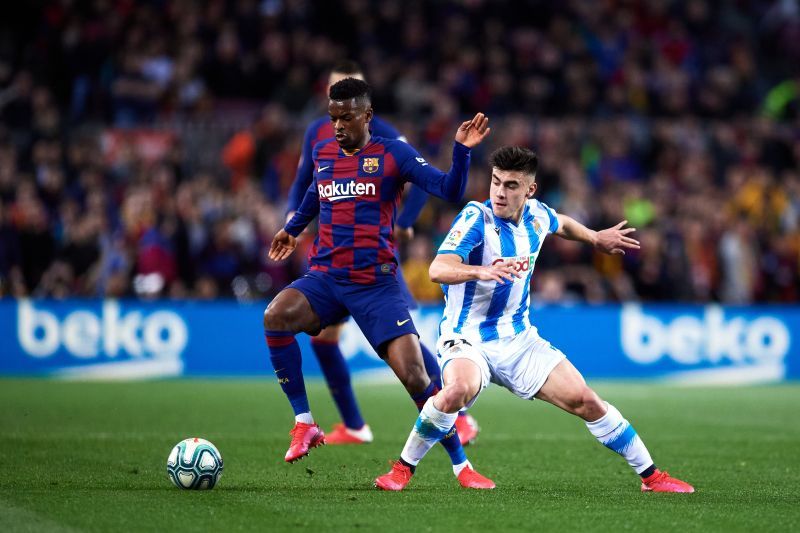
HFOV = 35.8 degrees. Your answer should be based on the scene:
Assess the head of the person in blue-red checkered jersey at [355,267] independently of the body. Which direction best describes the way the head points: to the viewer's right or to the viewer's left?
to the viewer's left

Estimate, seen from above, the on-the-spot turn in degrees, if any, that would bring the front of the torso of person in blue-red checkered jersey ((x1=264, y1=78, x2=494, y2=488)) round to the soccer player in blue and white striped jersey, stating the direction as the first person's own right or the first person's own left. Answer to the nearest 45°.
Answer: approximately 90° to the first person's own left

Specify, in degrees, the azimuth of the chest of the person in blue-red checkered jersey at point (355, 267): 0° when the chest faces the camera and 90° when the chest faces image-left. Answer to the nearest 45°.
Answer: approximately 45°

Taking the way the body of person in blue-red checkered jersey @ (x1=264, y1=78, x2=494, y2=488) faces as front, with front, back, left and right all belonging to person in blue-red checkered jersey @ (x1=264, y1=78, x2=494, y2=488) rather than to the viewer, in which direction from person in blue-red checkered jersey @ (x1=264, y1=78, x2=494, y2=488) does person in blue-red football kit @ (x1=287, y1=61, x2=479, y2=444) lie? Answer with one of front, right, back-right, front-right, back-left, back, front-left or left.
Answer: back-right

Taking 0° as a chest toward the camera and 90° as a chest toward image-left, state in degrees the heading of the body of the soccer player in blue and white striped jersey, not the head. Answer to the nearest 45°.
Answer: approximately 315°

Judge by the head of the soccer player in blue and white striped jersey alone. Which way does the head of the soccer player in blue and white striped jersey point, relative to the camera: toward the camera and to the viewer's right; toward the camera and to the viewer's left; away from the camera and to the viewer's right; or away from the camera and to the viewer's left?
toward the camera and to the viewer's left
